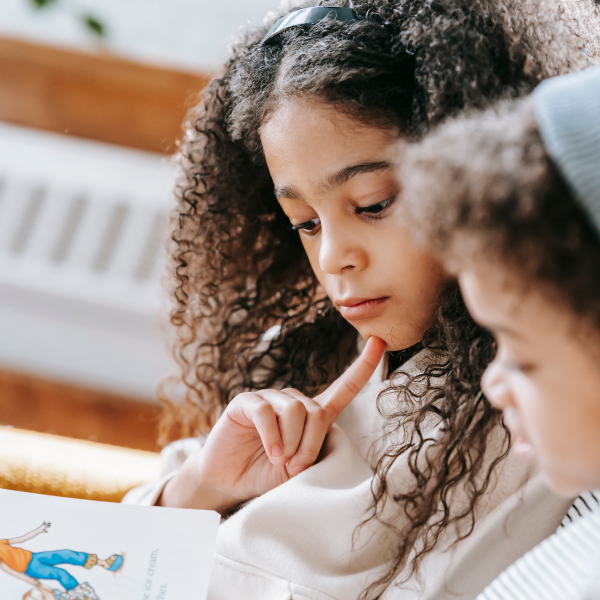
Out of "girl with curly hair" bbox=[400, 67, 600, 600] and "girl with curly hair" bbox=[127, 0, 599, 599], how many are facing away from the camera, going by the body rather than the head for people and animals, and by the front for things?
0

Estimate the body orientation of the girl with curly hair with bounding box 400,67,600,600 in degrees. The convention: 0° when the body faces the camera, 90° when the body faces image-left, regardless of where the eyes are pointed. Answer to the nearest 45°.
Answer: approximately 90°

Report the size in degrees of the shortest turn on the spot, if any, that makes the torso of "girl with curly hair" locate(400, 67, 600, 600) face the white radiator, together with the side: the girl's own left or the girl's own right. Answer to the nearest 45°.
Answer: approximately 45° to the girl's own right

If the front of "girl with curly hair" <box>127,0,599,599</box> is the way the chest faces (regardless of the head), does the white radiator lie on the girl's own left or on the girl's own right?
on the girl's own right

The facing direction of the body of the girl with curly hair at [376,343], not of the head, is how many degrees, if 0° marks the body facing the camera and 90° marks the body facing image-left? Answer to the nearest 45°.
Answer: approximately 45°
